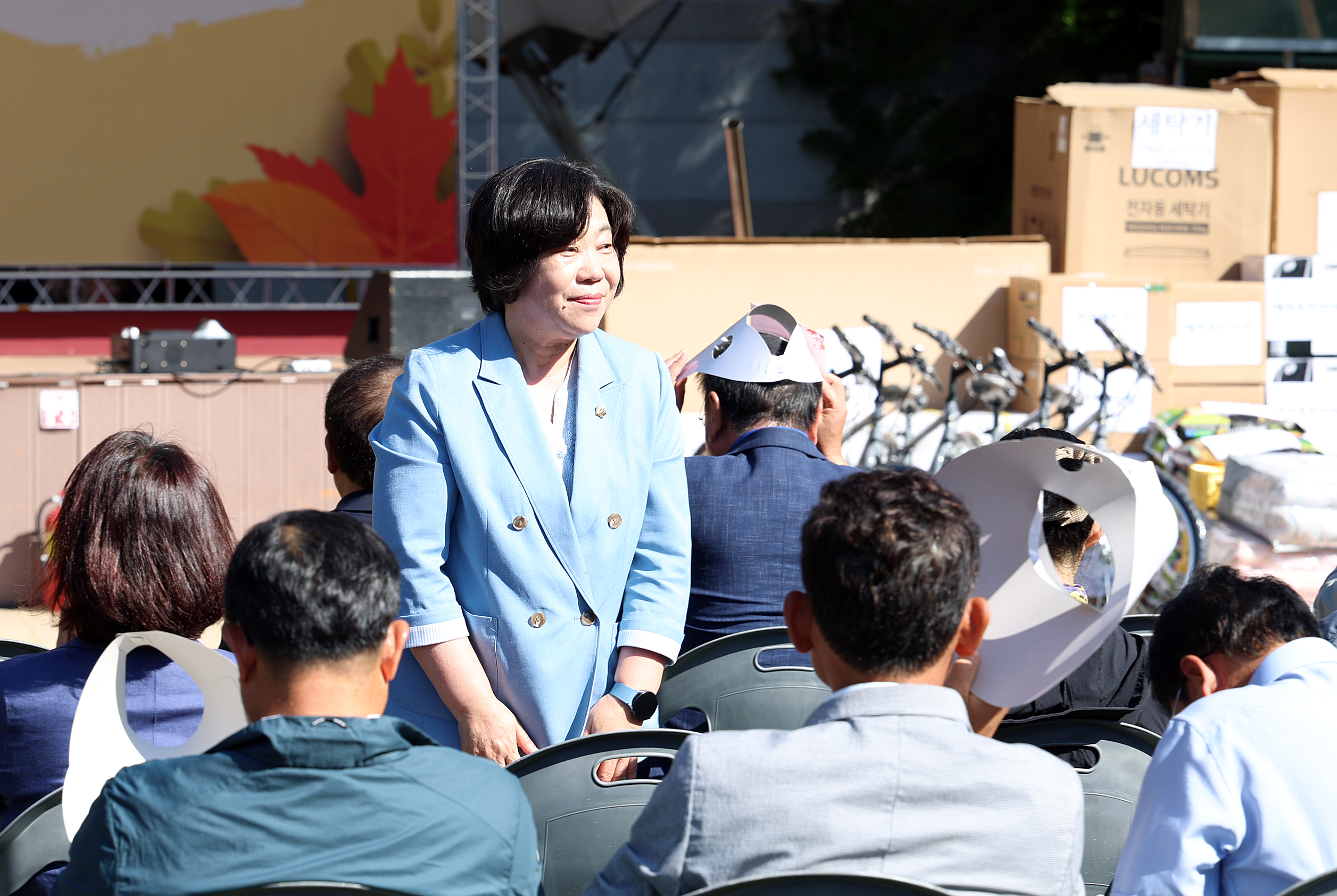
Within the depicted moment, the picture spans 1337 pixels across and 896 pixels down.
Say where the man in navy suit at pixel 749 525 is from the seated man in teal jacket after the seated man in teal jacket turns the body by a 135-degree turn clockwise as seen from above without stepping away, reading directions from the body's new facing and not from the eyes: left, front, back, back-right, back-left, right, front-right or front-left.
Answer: left

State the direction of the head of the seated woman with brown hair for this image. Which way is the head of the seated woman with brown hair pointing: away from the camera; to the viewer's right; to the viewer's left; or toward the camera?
away from the camera

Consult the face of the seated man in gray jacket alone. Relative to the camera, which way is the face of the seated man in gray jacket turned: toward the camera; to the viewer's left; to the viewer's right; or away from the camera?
away from the camera

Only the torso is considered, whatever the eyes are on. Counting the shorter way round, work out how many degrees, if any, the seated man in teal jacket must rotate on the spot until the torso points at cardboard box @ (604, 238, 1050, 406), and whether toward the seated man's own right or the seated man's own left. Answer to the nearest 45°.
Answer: approximately 45° to the seated man's own right

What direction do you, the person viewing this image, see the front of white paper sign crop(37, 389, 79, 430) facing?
facing the viewer

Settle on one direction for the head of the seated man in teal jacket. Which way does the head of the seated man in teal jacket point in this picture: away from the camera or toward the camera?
away from the camera

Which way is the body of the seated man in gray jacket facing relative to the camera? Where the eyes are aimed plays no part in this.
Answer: away from the camera

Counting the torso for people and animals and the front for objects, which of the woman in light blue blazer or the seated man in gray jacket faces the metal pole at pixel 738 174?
the seated man in gray jacket

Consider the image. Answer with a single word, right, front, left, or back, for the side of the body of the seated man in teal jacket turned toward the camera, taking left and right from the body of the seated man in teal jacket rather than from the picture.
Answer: back

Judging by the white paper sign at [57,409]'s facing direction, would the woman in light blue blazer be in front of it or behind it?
in front

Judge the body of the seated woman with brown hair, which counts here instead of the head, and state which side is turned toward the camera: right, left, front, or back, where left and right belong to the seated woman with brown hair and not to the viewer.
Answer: back

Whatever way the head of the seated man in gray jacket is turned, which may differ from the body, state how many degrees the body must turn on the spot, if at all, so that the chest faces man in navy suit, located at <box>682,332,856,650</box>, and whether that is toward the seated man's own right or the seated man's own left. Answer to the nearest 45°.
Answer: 0° — they already face them

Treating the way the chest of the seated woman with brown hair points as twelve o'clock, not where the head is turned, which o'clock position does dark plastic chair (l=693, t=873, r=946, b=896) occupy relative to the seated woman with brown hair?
The dark plastic chair is roughly at 5 o'clock from the seated woman with brown hair.

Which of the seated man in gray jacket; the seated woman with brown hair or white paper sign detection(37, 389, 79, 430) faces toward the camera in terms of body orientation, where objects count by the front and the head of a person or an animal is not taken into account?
the white paper sign

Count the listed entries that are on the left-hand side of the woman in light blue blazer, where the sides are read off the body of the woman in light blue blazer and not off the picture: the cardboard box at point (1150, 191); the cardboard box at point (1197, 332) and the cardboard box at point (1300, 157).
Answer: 3

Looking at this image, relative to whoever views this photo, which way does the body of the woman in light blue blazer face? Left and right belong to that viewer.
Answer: facing the viewer and to the right of the viewer

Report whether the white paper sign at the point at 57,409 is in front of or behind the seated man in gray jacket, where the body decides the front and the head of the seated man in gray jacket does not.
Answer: in front
